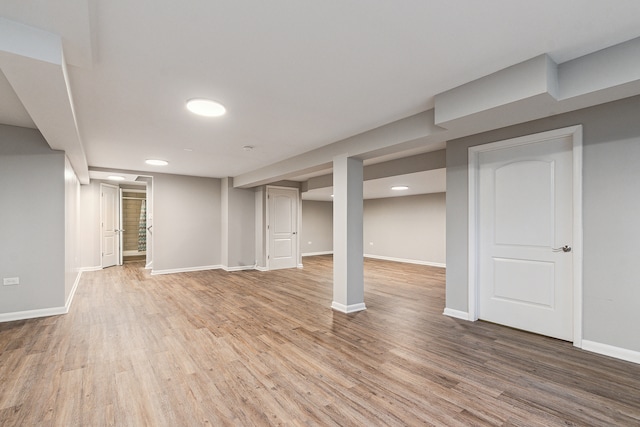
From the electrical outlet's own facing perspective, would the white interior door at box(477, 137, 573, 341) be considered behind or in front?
in front

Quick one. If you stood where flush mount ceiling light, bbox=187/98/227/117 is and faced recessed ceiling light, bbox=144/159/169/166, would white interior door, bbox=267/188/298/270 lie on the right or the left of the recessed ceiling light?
right

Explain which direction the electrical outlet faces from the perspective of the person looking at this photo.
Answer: facing the viewer

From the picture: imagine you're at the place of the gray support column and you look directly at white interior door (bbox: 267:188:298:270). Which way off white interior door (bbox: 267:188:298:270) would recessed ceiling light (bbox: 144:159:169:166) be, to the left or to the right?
left

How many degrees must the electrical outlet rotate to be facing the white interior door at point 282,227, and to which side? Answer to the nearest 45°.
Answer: approximately 90° to its left

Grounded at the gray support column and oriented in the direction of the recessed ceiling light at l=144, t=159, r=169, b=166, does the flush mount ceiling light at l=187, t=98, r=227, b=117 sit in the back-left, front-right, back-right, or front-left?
front-left
